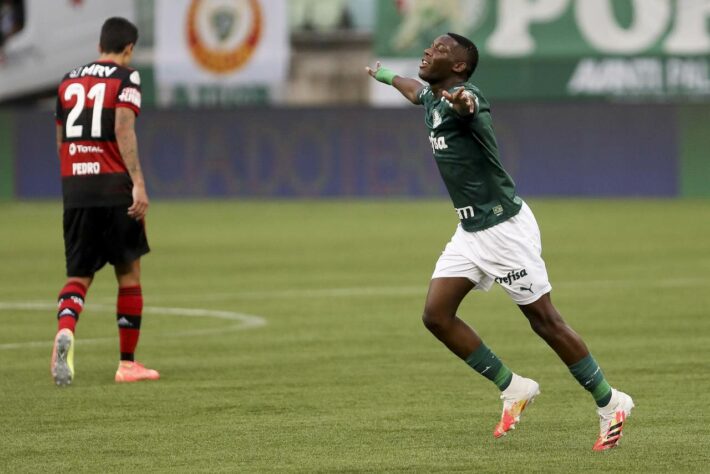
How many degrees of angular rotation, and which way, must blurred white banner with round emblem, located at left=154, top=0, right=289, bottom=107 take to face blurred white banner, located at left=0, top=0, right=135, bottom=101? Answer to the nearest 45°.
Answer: approximately 90° to its right

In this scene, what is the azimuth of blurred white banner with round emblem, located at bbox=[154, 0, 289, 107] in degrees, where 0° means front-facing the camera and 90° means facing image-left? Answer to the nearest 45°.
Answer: approximately 0°

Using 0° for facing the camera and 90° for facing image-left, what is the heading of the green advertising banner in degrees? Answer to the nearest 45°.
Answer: approximately 0°

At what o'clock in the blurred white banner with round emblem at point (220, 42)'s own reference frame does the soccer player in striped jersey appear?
The soccer player in striped jersey is roughly at 12 o'clock from the blurred white banner with round emblem.

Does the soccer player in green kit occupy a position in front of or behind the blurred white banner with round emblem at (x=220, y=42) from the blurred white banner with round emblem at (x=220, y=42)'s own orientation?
in front

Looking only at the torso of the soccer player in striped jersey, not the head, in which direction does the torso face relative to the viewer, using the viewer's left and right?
facing away from the viewer and to the right of the viewer

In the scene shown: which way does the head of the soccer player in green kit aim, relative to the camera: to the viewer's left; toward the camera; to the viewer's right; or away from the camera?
to the viewer's left

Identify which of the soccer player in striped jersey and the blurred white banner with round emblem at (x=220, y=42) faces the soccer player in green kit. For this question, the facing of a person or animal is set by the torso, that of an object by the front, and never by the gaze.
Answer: the blurred white banner with round emblem
